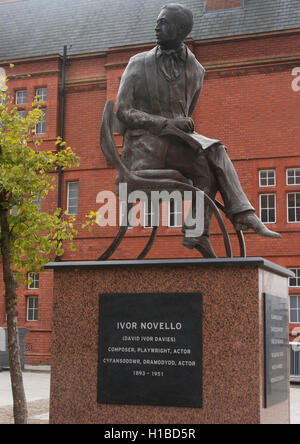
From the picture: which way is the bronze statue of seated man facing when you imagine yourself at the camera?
facing the viewer and to the right of the viewer

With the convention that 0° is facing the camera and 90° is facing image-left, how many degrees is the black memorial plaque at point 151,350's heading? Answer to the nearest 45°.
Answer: approximately 0°

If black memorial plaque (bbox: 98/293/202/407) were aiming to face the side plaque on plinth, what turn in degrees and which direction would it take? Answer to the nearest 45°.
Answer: approximately 90° to its left

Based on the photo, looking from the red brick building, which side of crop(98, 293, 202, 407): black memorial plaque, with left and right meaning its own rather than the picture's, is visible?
back

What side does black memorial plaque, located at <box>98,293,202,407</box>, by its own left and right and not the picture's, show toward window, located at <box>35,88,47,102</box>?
back

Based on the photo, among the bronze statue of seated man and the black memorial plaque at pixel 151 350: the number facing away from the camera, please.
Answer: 0

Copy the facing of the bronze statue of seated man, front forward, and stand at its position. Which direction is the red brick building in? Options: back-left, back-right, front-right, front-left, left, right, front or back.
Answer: back-left
